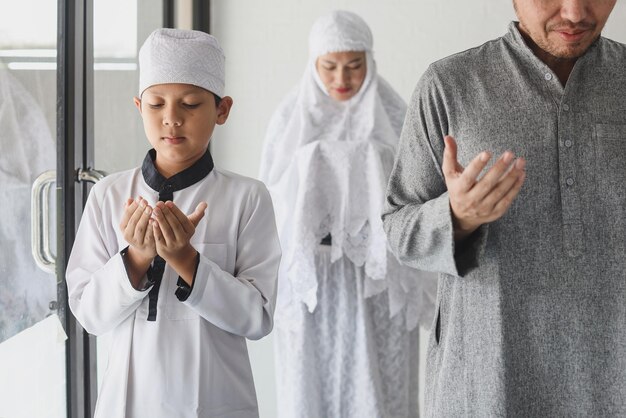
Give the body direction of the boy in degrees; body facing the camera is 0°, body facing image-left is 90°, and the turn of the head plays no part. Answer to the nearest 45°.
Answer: approximately 0°

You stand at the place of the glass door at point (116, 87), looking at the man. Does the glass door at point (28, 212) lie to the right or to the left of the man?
right

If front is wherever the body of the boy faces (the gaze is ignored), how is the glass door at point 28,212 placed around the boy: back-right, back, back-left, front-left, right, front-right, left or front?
back-right

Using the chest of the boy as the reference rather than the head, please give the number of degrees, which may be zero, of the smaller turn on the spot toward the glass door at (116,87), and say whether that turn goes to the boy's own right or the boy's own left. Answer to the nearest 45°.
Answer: approximately 180°

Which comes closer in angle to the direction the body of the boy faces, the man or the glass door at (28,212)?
the man

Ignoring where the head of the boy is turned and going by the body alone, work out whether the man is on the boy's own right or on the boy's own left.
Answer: on the boy's own left

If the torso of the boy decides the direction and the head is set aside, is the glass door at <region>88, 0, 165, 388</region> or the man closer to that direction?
the man
